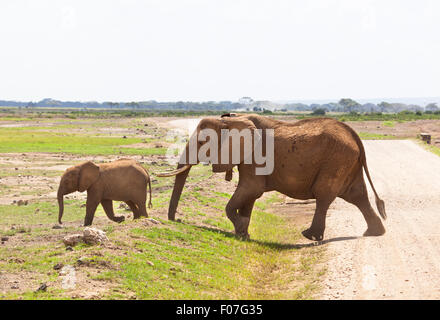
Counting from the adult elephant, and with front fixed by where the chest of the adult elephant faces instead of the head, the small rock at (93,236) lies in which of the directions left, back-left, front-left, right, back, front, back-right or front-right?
front-left

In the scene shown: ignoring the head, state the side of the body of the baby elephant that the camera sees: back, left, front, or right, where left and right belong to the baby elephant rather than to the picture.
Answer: left

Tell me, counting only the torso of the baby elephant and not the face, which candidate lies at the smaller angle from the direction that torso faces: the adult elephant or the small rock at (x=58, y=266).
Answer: the small rock

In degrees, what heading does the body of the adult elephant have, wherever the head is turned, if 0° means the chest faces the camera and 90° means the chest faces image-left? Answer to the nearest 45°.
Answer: approximately 90°

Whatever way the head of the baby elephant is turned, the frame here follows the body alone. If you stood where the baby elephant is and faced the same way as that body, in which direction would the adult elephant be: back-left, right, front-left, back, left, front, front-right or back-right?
back-left

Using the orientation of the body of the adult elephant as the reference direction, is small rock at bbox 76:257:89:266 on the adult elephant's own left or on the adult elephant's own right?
on the adult elephant's own left

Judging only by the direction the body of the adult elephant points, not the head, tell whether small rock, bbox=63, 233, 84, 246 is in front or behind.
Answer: in front

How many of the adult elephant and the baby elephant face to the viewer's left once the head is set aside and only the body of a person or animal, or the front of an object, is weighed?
2
